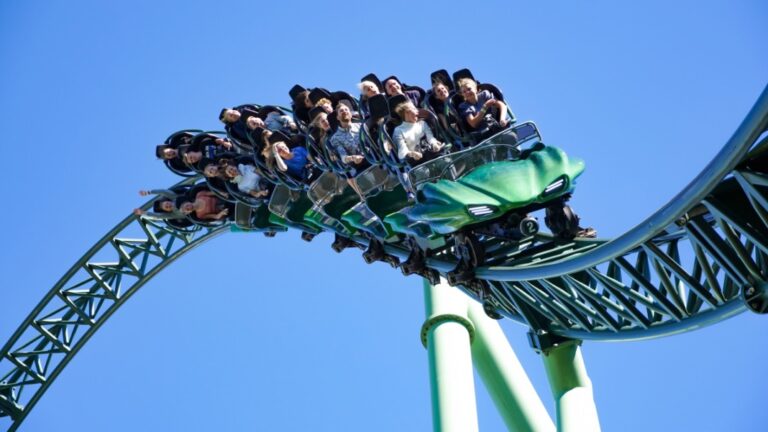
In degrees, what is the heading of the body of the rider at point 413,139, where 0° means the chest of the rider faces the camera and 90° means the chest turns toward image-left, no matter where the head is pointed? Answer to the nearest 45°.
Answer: approximately 315°

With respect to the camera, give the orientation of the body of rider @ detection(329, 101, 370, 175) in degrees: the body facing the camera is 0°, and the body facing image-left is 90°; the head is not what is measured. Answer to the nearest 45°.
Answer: approximately 315°

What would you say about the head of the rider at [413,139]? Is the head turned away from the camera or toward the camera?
toward the camera

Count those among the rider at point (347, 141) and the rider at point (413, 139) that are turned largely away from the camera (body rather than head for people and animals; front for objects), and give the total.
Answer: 0

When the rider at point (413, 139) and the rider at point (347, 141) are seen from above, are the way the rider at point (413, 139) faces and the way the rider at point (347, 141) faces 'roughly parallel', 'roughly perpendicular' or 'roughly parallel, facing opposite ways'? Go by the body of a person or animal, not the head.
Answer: roughly parallel
